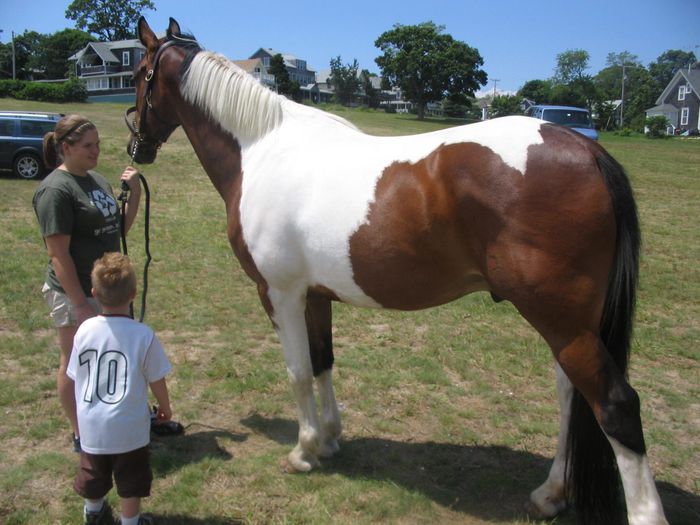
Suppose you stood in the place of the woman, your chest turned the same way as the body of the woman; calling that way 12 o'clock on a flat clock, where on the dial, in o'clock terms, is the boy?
The boy is roughly at 1 o'clock from the woman.

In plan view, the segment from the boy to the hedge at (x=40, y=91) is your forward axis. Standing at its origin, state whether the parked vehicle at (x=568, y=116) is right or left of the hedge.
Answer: right

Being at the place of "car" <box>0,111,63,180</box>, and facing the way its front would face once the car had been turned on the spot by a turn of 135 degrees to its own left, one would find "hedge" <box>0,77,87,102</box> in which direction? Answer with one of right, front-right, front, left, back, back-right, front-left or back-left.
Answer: back-left

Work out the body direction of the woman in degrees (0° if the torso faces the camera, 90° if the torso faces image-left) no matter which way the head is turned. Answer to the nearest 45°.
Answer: approximately 315°

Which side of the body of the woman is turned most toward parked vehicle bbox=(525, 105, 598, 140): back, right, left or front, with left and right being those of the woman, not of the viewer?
left

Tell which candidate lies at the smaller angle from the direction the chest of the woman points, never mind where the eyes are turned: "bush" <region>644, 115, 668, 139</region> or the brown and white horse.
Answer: the brown and white horse

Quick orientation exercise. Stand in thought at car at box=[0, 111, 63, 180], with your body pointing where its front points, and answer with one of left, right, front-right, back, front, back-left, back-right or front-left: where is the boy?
left

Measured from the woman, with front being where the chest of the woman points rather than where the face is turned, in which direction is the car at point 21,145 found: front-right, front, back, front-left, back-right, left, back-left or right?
back-left

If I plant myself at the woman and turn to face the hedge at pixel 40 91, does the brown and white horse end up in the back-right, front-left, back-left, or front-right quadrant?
back-right

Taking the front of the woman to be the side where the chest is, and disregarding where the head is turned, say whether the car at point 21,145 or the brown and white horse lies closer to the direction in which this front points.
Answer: the brown and white horse

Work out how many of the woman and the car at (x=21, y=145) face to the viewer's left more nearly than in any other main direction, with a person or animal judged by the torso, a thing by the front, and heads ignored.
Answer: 1

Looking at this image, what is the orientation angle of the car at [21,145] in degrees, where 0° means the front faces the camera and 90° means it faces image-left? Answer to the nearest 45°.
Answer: approximately 90°
